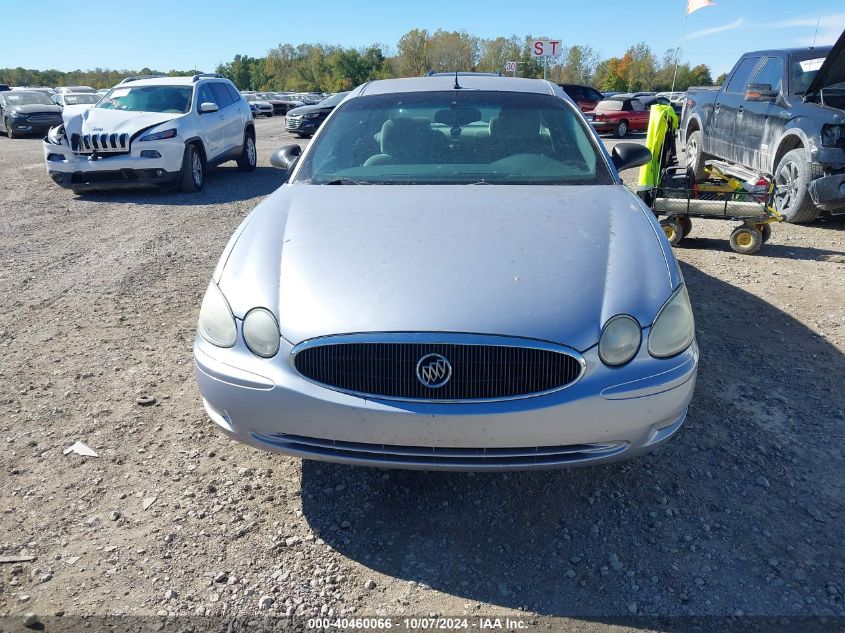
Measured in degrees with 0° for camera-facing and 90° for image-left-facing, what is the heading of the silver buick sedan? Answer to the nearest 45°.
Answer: approximately 0°

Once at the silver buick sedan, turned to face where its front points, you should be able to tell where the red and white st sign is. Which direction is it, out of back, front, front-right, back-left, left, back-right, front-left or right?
back

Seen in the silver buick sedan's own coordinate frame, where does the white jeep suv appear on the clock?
The white jeep suv is roughly at 5 o'clock from the silver buick sedan.

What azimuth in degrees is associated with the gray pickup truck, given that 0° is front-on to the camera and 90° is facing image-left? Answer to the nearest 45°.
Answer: approximately 315°

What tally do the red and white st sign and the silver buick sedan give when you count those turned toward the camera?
2

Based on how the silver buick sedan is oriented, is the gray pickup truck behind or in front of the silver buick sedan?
behind

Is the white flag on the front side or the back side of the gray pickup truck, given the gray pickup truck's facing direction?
on the back side

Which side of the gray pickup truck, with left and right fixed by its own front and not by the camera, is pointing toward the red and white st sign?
back
